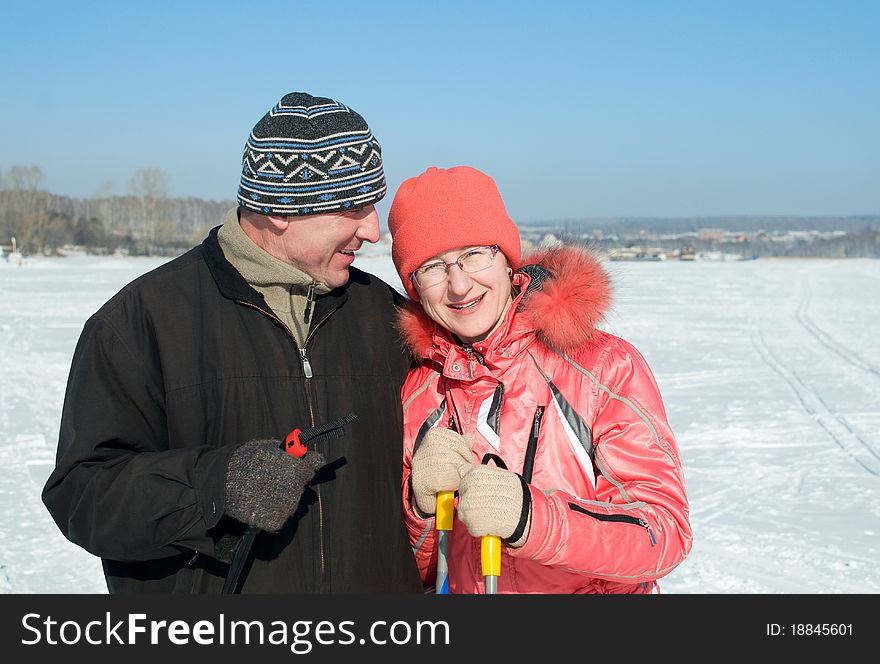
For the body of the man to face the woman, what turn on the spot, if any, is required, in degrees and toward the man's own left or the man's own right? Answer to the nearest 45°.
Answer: approximately 45° to the man's own left

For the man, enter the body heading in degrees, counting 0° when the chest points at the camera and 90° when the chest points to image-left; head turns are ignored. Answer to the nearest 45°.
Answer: approximately 315°
